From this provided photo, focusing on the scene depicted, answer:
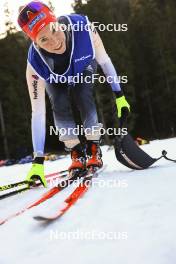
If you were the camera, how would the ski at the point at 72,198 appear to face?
facing the viewer and to the left of the viewer
